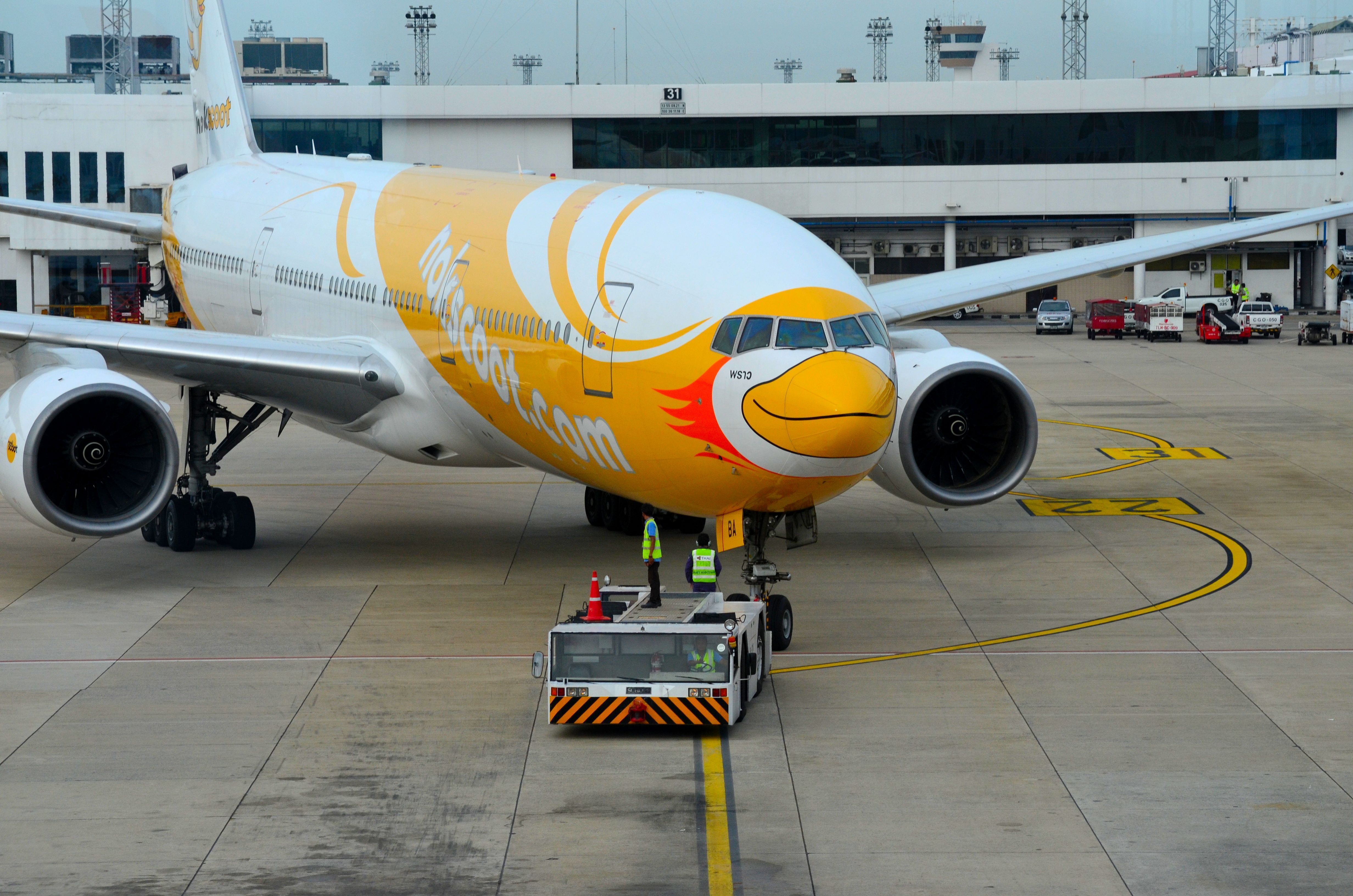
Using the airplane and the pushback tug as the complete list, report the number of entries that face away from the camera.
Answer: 0

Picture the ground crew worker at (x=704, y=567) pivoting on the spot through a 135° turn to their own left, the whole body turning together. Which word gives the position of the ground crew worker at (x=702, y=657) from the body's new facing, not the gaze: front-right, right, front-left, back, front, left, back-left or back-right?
front-left

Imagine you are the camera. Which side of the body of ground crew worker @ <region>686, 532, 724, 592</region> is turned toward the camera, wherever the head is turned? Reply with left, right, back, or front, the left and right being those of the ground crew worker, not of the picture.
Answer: back

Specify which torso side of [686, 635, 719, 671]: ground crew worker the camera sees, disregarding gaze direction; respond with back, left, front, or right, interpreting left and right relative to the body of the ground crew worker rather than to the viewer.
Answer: front

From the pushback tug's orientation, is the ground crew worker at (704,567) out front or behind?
behind

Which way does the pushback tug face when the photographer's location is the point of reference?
facing the viewer

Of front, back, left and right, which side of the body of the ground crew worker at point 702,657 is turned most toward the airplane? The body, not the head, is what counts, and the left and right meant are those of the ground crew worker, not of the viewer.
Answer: back

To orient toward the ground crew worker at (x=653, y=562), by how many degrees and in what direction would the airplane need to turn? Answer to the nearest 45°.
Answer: approximately 45° to its right

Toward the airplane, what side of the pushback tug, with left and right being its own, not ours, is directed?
back

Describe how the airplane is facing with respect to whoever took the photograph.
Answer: facing the viewer and to the right of the viewer
